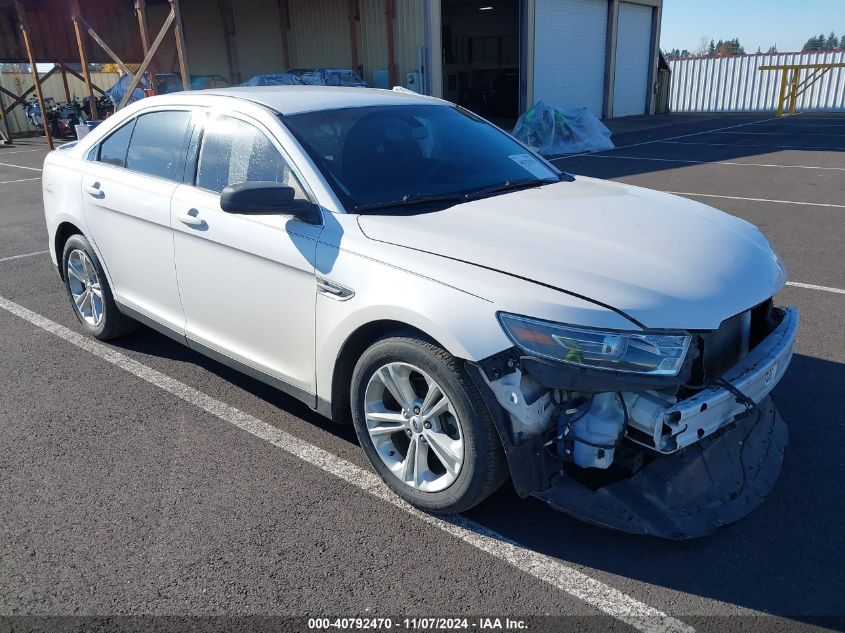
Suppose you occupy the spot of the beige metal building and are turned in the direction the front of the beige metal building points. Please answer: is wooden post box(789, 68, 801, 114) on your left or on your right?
on your left

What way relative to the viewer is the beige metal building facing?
toward the camera

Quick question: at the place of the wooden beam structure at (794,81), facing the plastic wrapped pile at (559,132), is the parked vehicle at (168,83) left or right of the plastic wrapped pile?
right

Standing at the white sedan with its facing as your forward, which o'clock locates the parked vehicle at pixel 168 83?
The parked vehicle is roughly at 7 o'clock from the white sedan.

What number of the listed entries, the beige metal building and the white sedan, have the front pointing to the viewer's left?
0

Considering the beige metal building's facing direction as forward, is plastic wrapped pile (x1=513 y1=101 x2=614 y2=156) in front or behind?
in front

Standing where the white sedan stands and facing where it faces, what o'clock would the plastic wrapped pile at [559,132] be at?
The plastic wrapped pile is roughly at 8 o'clock from the white sedan.

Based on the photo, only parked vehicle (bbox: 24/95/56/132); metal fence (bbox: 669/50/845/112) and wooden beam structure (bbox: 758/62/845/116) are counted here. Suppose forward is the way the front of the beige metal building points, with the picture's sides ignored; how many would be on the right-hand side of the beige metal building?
1

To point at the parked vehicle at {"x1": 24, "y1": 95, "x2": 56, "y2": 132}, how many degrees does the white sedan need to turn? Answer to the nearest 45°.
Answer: approximately 180°

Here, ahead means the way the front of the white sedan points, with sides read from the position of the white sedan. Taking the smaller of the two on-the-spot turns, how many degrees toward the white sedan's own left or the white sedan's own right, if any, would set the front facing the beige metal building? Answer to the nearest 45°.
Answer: approximately 135° to the white sedan's own left

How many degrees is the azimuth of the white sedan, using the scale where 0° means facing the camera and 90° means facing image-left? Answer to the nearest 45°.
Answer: approximately 315°

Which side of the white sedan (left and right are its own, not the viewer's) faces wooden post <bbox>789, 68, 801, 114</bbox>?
left
